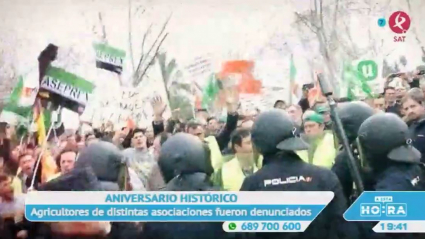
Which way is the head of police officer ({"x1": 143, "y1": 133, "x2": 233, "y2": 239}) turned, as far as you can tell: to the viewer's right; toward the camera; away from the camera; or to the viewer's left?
away from the camera

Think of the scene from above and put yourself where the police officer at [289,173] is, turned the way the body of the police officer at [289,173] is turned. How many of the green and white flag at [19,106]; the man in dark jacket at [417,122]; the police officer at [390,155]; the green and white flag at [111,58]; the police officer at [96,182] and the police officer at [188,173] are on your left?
4

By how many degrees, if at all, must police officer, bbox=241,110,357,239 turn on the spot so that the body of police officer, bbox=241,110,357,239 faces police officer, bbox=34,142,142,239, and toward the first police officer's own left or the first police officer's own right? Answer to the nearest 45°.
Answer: approximately 90° to the first police officer's own left

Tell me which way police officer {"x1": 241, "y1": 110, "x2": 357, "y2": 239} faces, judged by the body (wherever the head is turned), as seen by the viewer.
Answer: away from the camera

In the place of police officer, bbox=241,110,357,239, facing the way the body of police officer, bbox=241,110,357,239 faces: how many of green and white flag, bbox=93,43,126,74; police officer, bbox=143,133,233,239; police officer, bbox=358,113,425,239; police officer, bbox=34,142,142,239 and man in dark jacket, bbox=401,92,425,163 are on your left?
3

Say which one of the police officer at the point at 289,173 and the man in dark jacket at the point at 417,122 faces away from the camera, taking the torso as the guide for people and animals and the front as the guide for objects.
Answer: the police officer

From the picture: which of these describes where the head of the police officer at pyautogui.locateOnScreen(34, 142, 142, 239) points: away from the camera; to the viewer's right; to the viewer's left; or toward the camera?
away from the camera

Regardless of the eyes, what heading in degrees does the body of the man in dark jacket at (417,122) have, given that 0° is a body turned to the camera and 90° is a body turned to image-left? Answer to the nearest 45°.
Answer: approximately 45°

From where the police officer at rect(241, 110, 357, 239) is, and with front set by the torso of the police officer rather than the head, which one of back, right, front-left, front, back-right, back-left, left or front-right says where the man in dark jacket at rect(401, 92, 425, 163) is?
right

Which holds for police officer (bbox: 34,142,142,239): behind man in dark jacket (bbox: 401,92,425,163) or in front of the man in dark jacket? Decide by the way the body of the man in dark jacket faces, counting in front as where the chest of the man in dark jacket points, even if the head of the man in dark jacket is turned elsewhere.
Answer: in front

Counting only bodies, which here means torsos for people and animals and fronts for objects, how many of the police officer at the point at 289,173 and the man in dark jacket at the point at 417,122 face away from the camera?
1

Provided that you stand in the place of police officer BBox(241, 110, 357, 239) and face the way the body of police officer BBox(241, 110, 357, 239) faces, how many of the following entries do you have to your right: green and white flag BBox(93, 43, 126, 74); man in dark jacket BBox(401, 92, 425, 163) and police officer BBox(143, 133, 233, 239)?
1

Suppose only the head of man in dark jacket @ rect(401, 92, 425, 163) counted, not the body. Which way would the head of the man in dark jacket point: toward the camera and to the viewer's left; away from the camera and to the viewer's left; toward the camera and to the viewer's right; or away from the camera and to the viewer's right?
toward the camera and to the viewer's left

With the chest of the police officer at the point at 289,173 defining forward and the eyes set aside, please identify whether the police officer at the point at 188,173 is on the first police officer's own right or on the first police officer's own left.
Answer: on the first police officer's own left

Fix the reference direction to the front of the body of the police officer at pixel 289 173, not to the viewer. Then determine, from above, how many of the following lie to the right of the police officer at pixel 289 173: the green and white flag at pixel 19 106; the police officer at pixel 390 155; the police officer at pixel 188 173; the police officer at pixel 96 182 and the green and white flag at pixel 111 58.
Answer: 1
